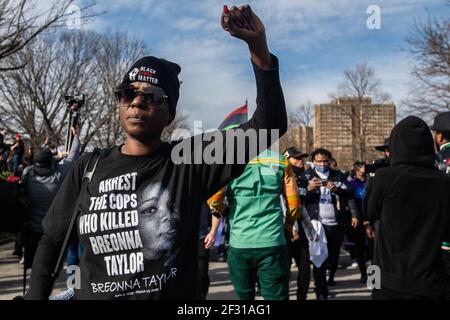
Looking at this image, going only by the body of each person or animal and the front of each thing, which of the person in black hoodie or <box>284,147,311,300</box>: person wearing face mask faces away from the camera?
the person in black hoodie

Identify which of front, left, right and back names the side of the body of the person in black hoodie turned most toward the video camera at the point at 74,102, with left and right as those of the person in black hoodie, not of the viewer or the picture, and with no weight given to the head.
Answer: left

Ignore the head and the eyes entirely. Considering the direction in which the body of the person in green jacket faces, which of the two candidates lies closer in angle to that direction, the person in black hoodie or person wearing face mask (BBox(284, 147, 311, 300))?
the person wearing face mask

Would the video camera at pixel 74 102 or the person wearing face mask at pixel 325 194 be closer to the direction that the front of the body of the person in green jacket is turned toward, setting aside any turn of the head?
the person wearing face mask

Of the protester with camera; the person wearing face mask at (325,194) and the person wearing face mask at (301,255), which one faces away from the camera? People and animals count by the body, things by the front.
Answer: the protester with camera

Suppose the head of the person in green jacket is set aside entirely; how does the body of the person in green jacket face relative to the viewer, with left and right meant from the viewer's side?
facing away from the viewer

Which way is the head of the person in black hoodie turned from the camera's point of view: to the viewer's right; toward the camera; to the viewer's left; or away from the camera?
away from the camera

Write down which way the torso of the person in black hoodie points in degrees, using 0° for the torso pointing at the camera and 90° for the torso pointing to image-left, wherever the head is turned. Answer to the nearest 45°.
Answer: approximately 180°
